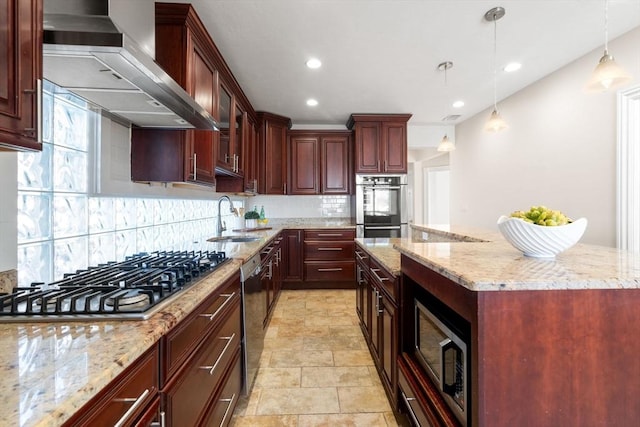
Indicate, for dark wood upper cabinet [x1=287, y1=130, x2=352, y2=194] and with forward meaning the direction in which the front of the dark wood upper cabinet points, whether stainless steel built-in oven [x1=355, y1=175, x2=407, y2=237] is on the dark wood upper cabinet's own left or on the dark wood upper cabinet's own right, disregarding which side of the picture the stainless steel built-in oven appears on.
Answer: on the dark wood upper cabinet's own left

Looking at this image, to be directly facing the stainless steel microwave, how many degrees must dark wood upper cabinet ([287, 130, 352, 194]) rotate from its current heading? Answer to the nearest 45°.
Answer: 0° — it already faces it

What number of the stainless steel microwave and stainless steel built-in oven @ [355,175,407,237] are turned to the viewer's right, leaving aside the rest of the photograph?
0

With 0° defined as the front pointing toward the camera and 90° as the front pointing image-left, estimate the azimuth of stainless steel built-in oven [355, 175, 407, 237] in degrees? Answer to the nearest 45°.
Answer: approximately 0°

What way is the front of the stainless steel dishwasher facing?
to the viewer's right

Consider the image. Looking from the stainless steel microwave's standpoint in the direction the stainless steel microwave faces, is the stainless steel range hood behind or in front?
in front

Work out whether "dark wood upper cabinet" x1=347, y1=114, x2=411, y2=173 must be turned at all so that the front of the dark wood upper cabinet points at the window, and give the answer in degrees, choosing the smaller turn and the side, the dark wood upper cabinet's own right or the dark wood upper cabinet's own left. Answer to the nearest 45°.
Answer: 0° — it already faces it

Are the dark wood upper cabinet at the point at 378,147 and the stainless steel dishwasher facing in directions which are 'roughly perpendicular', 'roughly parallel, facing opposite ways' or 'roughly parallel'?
roughly perpendicular

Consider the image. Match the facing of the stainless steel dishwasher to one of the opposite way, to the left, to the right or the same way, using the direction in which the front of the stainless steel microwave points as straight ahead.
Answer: the opposite way

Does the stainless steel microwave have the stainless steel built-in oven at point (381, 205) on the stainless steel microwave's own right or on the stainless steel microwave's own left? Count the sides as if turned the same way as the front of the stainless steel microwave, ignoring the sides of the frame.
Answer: on the stainless steel microwave's own right

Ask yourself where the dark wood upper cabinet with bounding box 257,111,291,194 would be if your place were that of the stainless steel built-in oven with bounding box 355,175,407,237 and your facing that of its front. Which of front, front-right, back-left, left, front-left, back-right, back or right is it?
right

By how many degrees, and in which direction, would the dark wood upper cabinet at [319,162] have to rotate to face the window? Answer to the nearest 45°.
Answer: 0° — it already faces it
